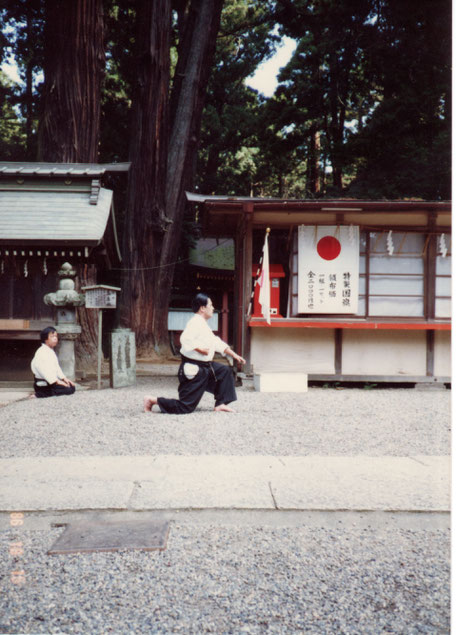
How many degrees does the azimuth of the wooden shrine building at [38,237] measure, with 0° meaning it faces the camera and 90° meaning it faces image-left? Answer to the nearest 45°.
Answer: approximately 0°

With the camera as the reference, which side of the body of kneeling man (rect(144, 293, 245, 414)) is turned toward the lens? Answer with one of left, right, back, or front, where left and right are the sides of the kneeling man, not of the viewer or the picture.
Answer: right

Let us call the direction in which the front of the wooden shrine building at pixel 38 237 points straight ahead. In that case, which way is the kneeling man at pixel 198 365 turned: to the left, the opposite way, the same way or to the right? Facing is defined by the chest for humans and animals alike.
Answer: to the left

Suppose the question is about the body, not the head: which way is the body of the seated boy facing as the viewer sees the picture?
to the viewer's right

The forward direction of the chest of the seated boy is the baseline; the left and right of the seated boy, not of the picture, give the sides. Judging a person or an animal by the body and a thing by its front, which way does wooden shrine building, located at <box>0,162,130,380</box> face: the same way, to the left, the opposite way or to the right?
to the right

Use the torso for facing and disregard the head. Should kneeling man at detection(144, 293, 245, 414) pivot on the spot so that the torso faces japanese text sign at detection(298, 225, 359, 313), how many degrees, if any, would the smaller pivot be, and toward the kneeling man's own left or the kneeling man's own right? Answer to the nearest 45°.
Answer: approximately 45° to the kneeling man's own left

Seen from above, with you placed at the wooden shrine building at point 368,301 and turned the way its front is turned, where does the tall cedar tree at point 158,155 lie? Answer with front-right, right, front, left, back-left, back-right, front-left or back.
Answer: back-right

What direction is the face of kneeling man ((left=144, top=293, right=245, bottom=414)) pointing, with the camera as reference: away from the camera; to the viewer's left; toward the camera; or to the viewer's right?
to the viewer's right

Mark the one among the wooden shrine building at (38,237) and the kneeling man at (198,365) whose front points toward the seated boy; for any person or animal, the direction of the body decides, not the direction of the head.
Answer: the wooden shrine building

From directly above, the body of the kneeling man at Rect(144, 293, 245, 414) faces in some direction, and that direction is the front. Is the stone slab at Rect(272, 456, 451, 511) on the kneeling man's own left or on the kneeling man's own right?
on the kneeling man's own right
